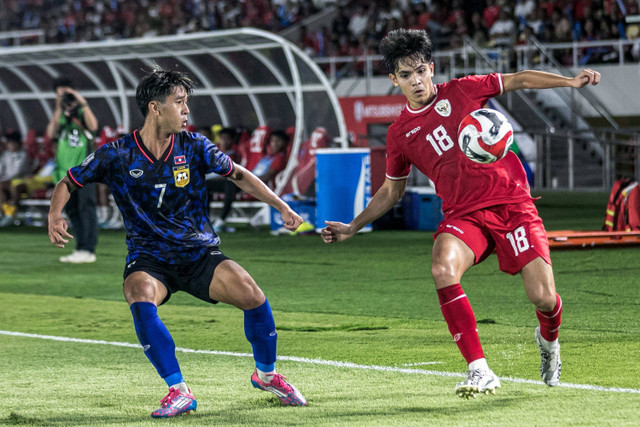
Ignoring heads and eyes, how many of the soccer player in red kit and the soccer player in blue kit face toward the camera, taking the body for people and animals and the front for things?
2

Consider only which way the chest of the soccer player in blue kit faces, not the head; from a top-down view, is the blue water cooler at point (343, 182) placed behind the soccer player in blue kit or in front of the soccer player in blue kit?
behind

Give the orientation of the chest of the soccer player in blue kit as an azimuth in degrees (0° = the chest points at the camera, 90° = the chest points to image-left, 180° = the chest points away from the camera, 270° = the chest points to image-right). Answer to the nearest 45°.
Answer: approximately 0°

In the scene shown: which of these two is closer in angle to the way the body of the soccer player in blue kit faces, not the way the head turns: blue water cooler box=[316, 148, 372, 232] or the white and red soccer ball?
the white and red soccer ball

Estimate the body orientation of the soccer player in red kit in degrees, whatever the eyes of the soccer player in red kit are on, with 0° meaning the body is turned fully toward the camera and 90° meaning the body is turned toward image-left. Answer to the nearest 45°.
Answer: approximately 0°

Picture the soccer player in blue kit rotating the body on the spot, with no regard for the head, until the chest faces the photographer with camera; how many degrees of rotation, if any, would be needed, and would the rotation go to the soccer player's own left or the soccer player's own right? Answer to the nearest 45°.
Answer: approximately 180°

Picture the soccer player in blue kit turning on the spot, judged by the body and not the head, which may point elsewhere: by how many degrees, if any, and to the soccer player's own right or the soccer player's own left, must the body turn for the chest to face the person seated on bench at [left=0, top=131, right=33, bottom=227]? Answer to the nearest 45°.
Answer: approximately 180°
